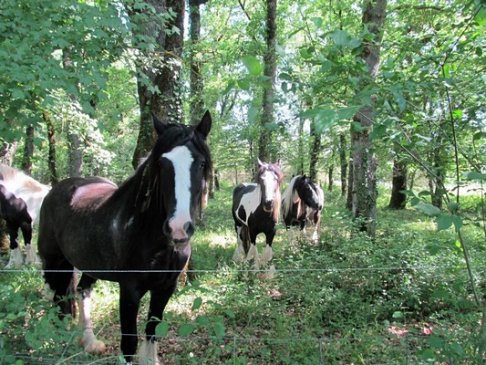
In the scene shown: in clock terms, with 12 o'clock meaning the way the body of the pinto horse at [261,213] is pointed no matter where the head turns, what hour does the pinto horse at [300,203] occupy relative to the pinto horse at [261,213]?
the pinto horse at [300,203] is roughly at 8 o'clock from the pinto horse at [261,213].

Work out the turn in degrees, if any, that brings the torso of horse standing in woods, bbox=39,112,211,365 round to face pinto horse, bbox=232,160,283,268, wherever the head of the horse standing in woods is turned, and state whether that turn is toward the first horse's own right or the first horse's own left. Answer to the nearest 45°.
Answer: approximately 90° to the first horse's own left

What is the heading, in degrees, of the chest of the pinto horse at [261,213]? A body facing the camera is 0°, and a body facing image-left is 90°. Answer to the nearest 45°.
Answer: approximately 315°

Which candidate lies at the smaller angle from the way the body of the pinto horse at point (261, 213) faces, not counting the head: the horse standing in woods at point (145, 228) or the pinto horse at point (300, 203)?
the horse standing in woods

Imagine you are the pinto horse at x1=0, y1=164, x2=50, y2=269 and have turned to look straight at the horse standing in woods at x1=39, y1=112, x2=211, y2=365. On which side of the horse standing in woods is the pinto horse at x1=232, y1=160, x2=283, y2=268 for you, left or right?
left

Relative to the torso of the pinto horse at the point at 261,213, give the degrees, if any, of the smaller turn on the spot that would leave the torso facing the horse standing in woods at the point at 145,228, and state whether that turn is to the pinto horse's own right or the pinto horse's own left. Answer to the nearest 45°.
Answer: approximately 45° to the pinto horse's own right
